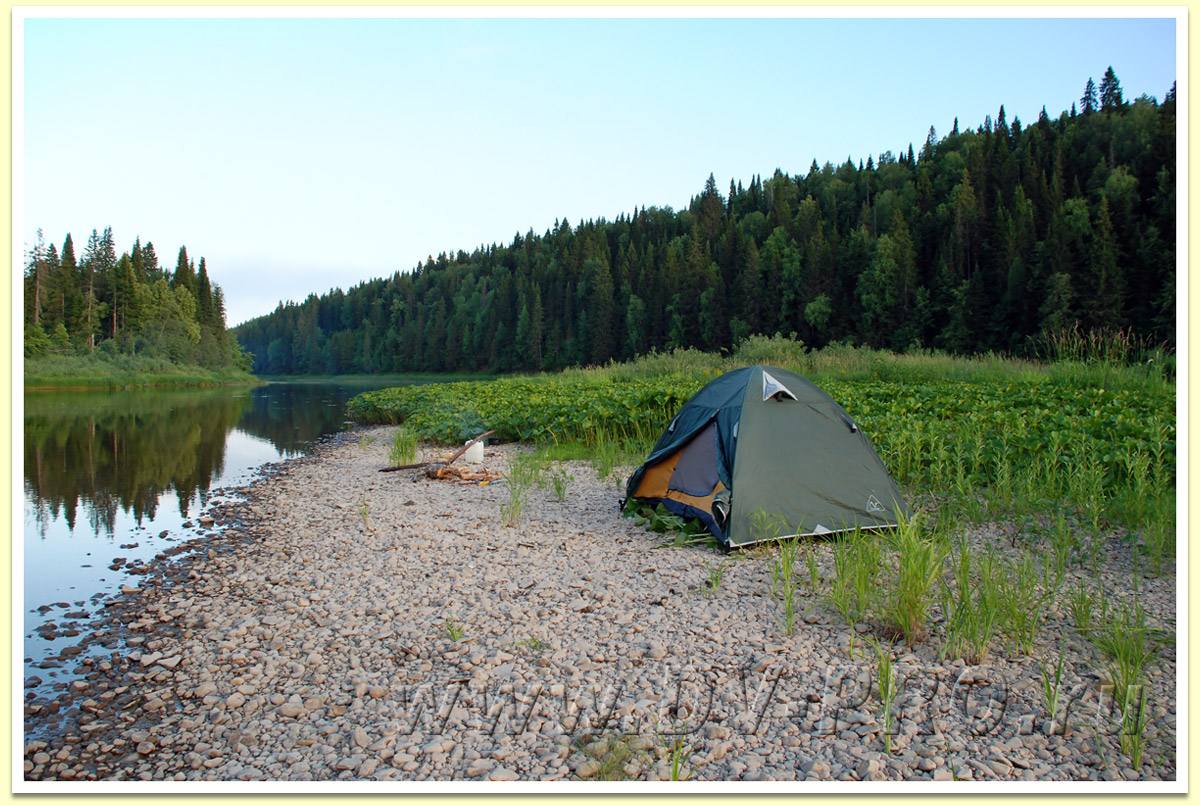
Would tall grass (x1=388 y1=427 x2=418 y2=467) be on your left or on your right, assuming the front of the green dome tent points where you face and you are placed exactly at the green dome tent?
on your right

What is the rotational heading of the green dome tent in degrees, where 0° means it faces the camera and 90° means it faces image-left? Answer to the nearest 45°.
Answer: approximately 45°
